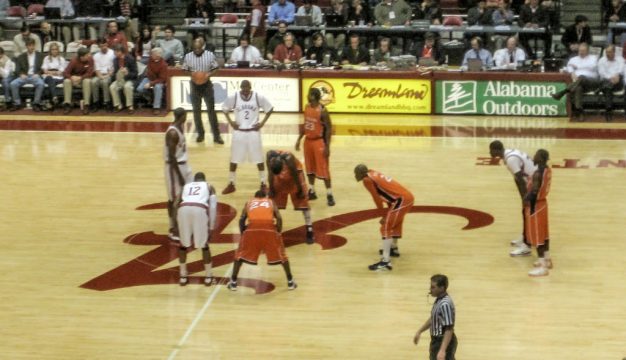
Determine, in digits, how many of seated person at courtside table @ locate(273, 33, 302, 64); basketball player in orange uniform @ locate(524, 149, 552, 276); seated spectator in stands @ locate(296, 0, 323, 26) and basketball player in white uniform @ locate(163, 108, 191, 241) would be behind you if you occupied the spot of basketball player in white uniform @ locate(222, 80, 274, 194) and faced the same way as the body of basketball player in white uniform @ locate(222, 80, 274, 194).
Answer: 2

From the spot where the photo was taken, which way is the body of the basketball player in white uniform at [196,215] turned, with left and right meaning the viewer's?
facing away from the viewer

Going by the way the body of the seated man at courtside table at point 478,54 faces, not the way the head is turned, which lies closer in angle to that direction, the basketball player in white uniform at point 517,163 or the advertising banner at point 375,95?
the basketball player in white uniform

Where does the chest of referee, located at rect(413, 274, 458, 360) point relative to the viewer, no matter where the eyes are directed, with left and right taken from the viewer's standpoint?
facing to the left of the viewer

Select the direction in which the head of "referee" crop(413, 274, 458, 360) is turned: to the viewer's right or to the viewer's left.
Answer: to the viewer's left

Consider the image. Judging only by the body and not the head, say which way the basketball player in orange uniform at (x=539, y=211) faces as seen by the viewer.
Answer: to the viewer's left

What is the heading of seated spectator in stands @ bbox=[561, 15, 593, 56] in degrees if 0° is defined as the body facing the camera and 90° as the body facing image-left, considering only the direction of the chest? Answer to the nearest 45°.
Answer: approximately 0°

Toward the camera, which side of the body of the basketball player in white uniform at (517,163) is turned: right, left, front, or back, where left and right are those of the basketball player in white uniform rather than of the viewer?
left

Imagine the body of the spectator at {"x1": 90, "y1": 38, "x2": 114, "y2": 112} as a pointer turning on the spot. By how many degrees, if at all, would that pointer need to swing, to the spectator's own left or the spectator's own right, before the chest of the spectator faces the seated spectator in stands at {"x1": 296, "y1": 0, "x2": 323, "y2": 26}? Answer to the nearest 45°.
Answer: approximately 135° to the spectator's own left

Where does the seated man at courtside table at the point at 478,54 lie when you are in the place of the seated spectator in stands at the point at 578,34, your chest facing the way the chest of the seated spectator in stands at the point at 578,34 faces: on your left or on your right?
on your right

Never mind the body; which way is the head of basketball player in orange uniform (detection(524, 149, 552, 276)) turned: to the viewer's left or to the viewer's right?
to the viewer's left

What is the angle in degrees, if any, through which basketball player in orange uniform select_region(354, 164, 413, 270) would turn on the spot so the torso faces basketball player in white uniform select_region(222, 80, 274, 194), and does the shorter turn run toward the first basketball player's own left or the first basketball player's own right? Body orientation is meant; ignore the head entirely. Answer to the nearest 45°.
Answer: approximately 45° to the first basketball player's own right

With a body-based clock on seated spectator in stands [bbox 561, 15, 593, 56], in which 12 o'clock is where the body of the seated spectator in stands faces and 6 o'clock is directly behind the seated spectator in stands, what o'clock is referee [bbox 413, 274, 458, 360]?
The referee is roughly at 12 o'clock from the seated spectator in stands.

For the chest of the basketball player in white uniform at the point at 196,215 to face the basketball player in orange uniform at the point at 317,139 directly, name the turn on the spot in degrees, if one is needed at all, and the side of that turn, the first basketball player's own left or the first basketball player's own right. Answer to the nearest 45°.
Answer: approximately 45° to the first basketball player's own right

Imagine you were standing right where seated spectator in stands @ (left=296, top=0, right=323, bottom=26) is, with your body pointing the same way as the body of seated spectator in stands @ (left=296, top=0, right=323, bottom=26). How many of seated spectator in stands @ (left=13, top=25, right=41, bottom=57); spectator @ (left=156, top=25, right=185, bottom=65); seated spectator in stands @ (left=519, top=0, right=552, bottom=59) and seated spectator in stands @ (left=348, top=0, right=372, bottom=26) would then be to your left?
2
